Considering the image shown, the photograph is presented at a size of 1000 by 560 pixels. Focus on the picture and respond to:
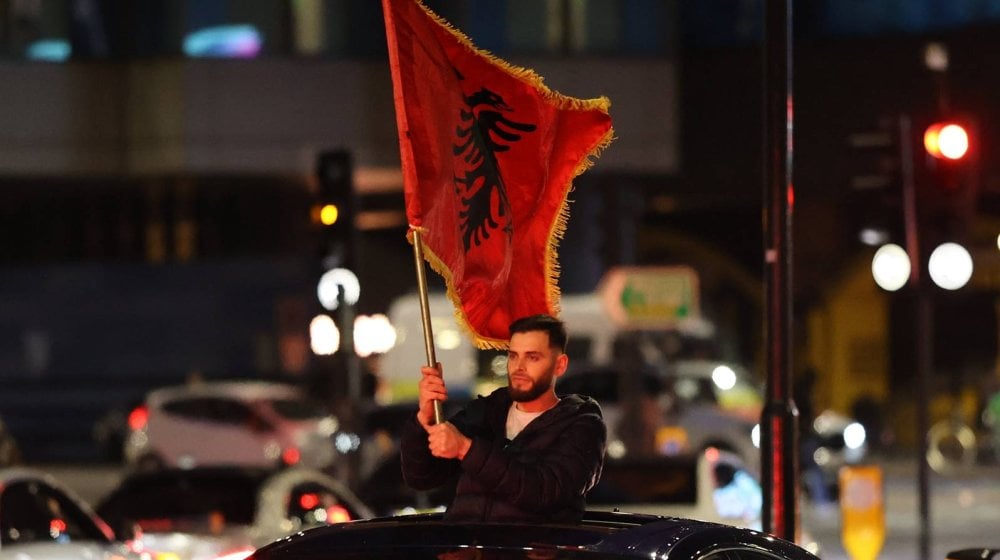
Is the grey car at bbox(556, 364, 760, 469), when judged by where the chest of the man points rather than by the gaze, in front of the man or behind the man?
behind

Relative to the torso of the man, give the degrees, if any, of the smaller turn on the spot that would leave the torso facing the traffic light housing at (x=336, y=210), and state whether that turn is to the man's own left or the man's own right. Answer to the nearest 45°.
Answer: approximately 135° to the man's own right

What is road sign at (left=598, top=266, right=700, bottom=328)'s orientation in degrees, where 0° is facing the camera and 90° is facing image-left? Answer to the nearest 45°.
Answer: approximately 0°
